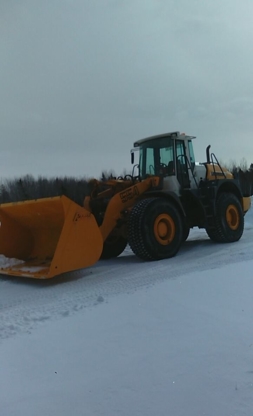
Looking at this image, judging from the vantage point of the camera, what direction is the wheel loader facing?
facing the viewer and to the left of the viewer
